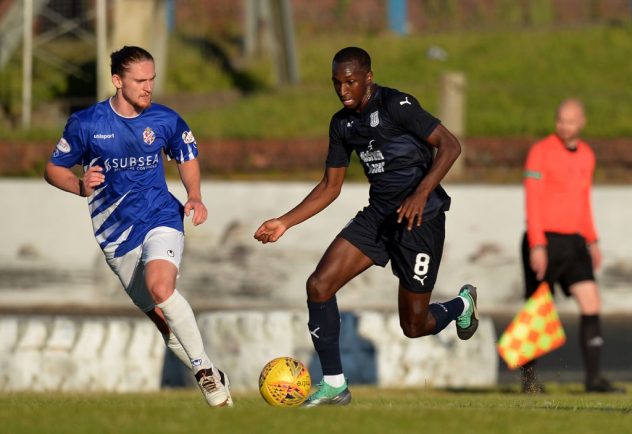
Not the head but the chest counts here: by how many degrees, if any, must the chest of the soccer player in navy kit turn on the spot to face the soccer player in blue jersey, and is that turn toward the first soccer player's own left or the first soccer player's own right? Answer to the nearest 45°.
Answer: approximately 45° to the first soccer player's own right

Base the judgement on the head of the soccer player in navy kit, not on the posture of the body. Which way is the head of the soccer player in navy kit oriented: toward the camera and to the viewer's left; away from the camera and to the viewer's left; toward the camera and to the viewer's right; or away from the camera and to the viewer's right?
toward the camera and to the viewer's left

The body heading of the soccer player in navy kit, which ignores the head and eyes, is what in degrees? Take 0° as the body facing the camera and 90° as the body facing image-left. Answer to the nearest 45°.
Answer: approximately 45°
